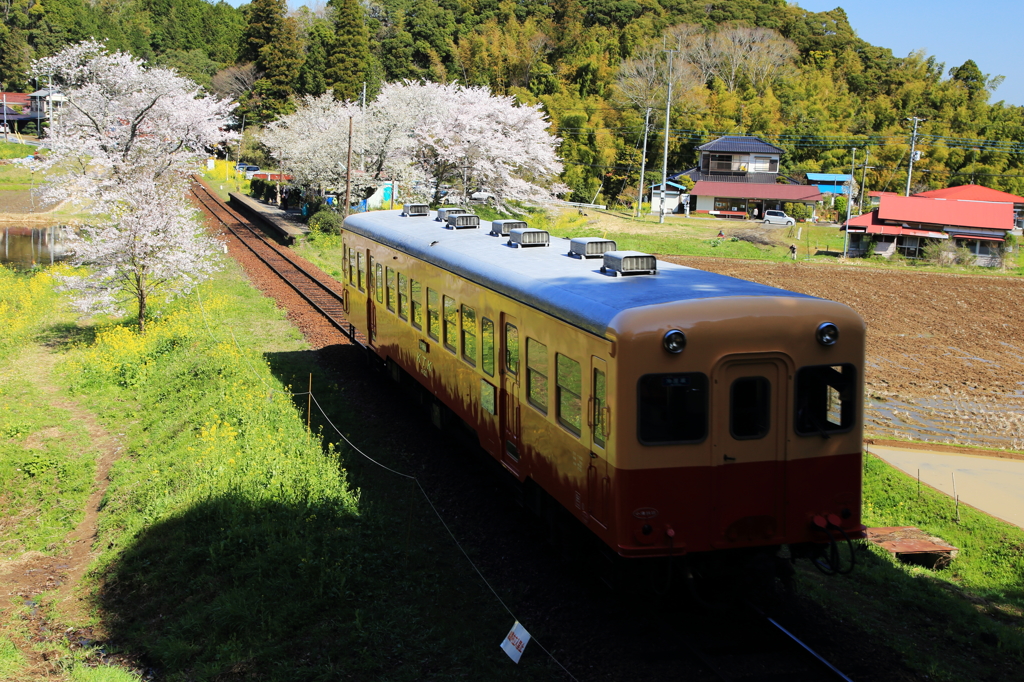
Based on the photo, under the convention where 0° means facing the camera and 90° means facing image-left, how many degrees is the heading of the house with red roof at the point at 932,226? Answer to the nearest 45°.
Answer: approximately 0°

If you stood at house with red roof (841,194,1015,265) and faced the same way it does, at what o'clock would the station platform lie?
The station platform is roughly at 2 o'clock from the house with red roof.

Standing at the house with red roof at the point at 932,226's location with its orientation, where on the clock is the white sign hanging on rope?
The white sign hanging on rope is roughly at 12 o'clock from the house with red roof.

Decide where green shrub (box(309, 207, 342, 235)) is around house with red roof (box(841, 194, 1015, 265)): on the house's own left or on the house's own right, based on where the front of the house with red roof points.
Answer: on the house's own right

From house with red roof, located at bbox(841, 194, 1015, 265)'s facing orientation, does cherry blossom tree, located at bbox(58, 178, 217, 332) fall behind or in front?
in front

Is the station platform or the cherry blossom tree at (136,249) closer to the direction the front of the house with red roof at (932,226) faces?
the cherry blossom tree

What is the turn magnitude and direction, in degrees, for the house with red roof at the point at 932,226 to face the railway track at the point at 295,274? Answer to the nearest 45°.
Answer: approximately 45° to its right
